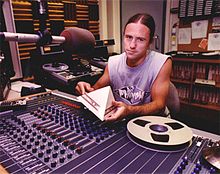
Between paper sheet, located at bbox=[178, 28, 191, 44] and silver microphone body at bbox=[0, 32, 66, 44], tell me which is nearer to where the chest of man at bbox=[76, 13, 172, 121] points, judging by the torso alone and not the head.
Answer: the silver microphone body

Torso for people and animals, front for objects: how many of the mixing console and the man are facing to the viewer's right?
0

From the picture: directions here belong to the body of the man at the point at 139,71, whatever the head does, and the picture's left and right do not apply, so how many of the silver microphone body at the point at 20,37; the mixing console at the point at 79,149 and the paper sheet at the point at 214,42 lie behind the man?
1

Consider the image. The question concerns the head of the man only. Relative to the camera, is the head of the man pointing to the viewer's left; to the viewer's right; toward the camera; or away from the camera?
toward the camera

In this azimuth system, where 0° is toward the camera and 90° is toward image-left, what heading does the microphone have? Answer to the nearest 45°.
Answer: approximately 270°

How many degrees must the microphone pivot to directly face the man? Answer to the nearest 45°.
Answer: approximately 45° to its left

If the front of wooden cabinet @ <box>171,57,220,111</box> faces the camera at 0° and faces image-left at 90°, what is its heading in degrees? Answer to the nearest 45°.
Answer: approximately 45°

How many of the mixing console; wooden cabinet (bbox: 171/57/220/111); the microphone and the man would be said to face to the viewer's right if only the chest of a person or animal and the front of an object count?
1
